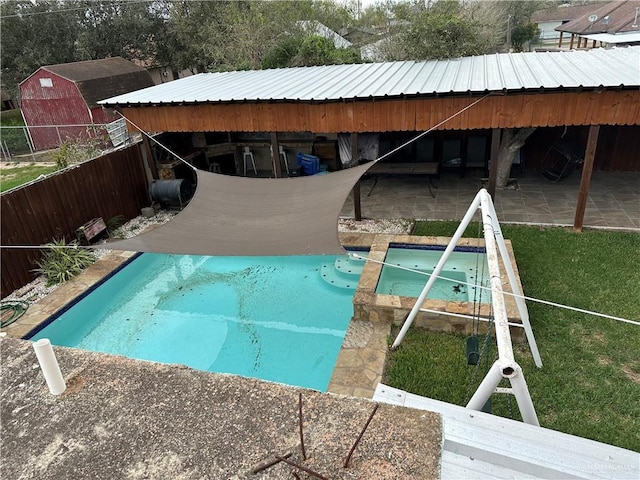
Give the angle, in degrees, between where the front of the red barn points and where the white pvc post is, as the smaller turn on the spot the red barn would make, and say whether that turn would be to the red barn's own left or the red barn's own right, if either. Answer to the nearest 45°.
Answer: approximately 45° to the red barn's own left

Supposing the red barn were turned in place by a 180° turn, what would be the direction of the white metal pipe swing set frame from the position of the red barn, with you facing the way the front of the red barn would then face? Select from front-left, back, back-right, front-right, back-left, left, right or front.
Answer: back-right

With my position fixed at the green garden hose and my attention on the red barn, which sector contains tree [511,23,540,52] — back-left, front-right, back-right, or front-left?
front-right

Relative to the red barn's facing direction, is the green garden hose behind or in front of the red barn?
in front

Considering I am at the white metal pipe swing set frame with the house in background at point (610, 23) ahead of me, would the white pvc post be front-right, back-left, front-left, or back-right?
back-left

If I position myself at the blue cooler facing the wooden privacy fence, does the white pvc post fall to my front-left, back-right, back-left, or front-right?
front-left

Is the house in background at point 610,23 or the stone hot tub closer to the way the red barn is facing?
the stone hot tub

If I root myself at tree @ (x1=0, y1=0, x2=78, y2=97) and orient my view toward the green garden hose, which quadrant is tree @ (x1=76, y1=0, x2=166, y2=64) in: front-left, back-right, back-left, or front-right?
back-left

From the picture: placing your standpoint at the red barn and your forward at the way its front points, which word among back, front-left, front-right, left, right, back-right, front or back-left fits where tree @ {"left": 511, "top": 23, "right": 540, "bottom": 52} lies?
back-left

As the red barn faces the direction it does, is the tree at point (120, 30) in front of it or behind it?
behind

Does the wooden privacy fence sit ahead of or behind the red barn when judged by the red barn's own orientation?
ahead

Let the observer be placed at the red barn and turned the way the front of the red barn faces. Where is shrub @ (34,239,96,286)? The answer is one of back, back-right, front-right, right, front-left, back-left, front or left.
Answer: front-left

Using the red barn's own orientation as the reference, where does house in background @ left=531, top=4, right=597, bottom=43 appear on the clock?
The house in background is roughly at 7 o'clock from the red barn.

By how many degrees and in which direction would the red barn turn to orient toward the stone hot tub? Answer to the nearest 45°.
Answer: approximately 45° to its left
